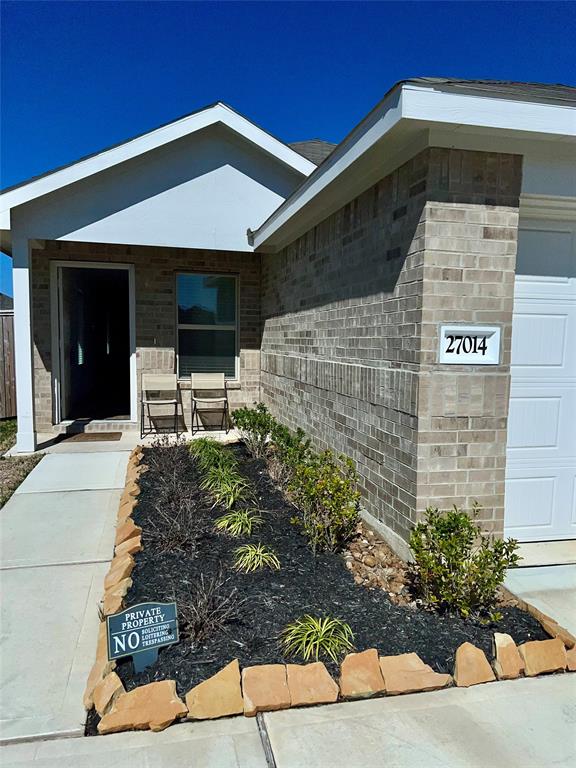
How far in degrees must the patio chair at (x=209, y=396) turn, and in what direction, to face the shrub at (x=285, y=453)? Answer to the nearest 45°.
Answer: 0° — it already faces it

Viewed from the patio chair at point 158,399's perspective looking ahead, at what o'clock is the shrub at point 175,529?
The shrub is roughly at 12 o'clock from the patio chair.

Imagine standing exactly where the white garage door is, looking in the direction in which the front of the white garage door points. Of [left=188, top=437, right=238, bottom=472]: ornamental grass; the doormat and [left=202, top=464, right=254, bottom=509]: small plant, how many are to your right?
3

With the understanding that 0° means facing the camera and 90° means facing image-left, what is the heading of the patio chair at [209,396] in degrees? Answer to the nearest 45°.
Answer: approximately 0°

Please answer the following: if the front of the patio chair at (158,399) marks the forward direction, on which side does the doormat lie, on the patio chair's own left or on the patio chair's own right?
on the patio chair's own right

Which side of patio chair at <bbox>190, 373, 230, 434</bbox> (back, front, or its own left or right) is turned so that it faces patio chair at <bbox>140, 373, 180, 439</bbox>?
right
